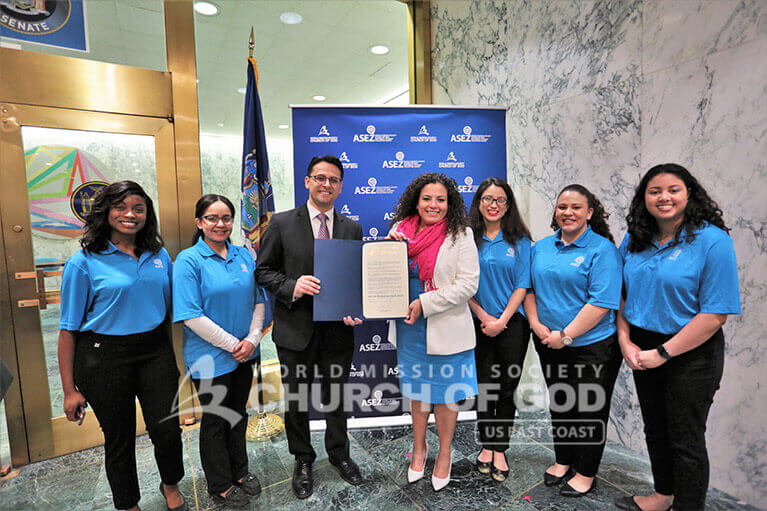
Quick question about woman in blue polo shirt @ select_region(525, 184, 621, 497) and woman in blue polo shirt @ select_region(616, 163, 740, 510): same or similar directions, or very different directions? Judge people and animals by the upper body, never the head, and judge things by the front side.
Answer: same or similar directions

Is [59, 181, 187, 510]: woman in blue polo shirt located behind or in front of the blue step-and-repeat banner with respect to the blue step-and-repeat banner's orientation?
in front

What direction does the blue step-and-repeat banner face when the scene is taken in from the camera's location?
facing the viewer

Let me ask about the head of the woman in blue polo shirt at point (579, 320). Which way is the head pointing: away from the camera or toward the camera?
toward the camera

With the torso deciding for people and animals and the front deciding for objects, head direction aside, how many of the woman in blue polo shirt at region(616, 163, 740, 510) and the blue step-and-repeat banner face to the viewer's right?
0

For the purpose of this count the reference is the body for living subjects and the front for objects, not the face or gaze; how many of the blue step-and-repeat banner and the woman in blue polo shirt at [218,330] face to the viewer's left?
0

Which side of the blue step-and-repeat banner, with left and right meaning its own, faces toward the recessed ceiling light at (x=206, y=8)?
right

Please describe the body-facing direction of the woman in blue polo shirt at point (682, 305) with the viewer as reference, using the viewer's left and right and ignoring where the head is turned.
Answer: facing the viewer and to the left of the viewer

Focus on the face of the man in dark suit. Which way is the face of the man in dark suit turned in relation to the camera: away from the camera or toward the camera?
toward the camera

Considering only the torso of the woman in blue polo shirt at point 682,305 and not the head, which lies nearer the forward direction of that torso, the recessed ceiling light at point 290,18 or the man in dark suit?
the man in dark suit

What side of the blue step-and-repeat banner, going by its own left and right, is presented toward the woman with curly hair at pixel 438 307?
front

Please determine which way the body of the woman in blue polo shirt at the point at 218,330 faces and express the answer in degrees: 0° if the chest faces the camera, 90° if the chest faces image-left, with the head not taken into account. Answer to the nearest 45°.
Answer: approximately 315°
